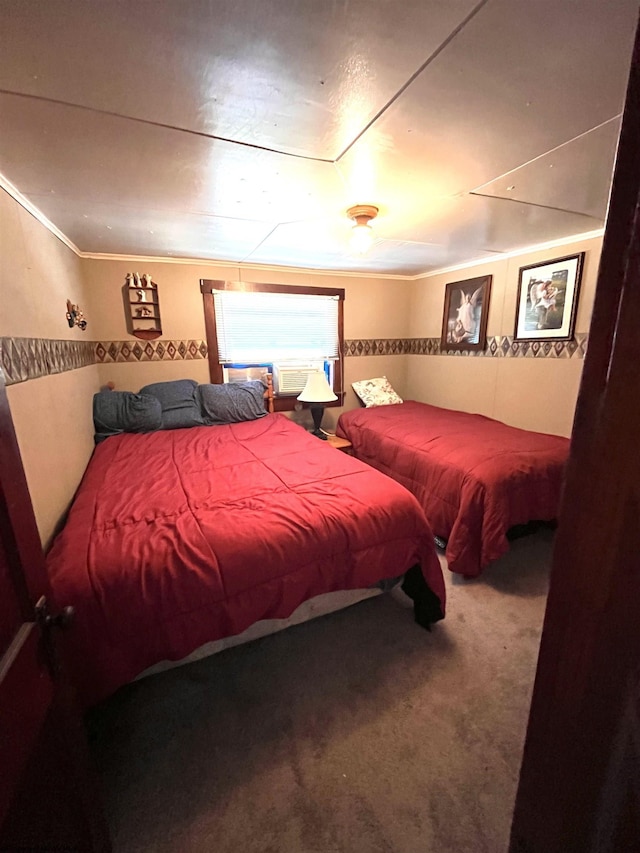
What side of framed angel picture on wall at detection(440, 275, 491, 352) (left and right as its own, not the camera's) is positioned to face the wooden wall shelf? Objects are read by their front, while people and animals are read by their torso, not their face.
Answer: front

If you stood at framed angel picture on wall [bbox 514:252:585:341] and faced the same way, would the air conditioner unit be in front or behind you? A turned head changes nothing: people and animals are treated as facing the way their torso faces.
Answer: in front

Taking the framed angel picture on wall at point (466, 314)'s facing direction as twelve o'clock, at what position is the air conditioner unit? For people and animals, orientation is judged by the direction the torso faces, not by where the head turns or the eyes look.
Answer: The air conditioner unit is roughly at 1 o'clock from the framed angel picture on wall.

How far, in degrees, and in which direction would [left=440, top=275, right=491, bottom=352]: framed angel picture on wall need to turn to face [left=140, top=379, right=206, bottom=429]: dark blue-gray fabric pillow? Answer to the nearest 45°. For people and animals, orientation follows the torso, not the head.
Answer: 0° — it already faces it

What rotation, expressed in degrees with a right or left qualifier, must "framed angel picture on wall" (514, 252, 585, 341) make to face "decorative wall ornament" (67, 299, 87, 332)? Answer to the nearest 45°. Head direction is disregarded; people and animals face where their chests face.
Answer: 0° — it already faces it

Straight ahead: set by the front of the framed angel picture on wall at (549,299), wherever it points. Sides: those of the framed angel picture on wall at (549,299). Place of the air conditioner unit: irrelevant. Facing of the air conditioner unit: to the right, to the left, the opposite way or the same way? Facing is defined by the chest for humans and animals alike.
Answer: to the left

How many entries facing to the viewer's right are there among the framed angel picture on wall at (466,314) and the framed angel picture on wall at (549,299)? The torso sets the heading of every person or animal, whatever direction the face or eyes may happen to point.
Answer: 0

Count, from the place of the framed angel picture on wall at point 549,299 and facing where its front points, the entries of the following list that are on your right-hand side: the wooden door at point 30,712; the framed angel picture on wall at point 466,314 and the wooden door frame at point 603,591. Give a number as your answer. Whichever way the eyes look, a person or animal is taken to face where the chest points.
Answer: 1

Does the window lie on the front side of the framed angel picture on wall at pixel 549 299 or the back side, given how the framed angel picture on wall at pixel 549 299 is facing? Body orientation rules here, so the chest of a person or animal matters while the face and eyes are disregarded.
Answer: on the front side

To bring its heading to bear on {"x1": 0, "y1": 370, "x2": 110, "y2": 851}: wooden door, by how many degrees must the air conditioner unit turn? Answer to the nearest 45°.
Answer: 0° — it already faces it

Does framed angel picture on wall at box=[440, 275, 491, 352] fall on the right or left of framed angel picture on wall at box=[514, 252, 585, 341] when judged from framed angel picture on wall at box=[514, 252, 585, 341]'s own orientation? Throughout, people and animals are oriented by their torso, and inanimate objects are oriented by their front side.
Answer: on its right

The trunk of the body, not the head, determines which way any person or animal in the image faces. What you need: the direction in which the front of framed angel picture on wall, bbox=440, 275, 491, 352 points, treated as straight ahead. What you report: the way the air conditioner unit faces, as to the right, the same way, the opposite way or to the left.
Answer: to the left

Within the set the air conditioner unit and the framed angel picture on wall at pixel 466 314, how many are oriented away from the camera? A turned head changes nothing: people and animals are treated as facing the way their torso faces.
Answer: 0

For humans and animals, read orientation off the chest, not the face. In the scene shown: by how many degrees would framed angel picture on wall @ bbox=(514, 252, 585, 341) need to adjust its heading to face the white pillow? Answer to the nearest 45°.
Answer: approximately 45° to its right
